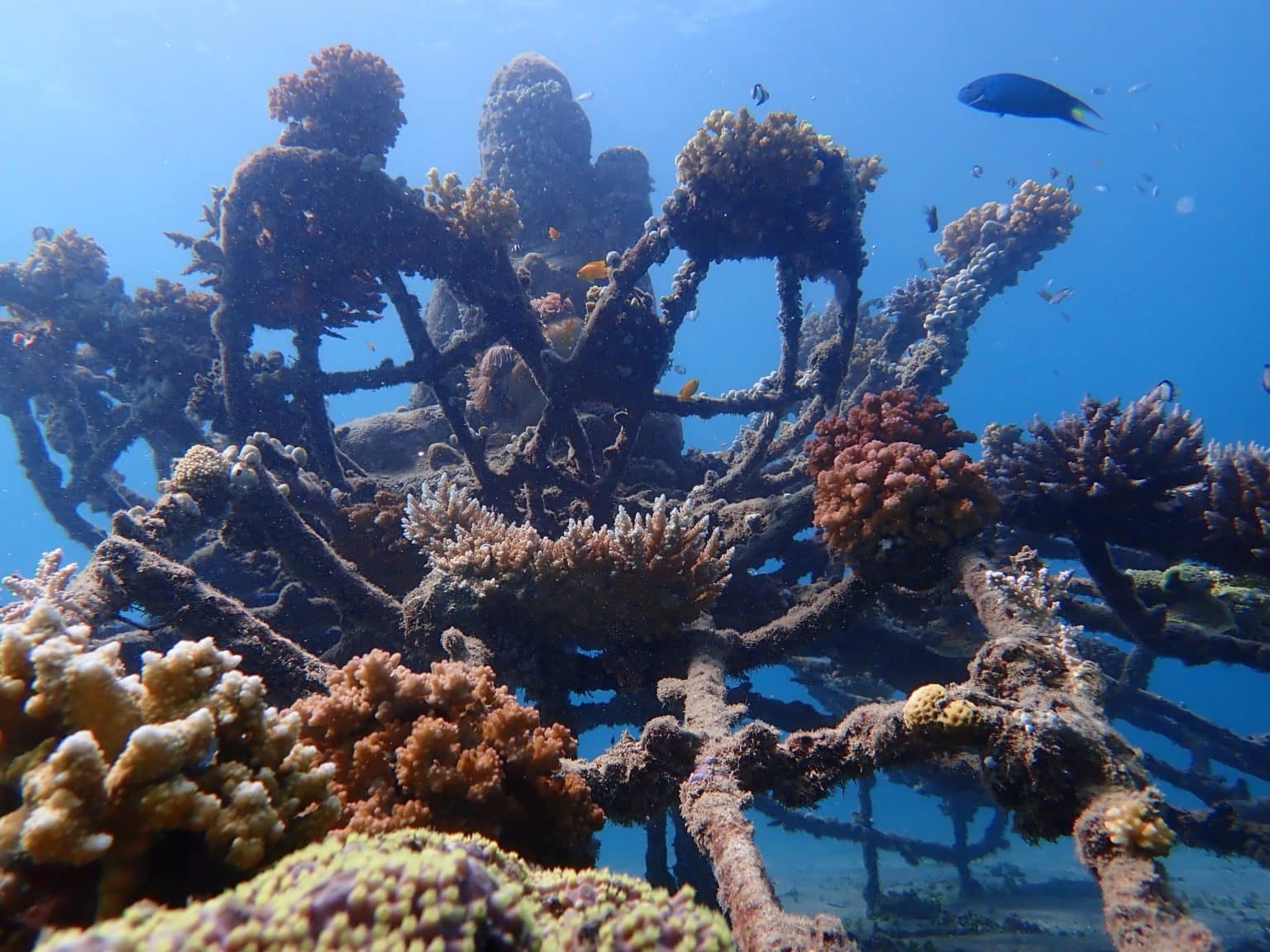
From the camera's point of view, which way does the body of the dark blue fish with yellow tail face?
to the viewer's left

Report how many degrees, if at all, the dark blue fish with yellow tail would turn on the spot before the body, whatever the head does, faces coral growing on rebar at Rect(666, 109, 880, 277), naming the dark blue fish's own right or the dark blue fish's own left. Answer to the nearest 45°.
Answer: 0° — it already faces it

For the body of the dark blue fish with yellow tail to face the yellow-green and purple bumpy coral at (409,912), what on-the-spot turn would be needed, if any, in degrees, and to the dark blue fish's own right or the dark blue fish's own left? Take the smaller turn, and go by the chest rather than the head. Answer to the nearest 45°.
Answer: approximately 90° to the dark blue fish's own left
